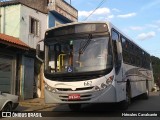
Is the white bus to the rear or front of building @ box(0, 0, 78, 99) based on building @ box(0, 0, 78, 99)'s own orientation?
to the front

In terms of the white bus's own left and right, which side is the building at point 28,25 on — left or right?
on its right

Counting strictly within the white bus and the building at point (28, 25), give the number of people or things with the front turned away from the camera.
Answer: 0

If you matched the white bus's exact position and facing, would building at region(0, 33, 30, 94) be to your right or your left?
on your right

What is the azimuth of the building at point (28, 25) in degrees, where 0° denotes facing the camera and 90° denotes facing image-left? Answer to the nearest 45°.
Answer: approximately 315°

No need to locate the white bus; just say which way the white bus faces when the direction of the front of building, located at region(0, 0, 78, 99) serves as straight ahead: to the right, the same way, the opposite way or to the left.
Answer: to the right

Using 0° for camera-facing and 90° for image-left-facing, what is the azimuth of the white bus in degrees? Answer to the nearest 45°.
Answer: approximately 45°
